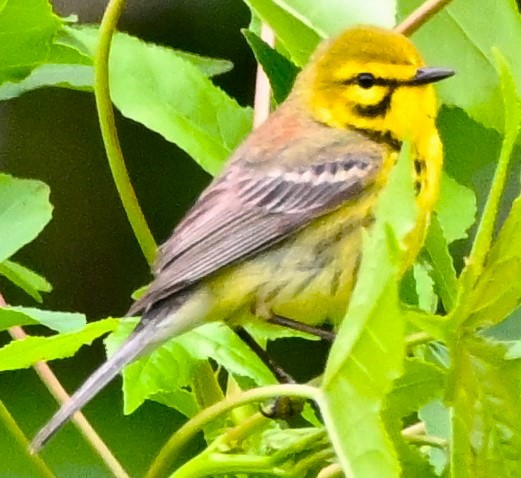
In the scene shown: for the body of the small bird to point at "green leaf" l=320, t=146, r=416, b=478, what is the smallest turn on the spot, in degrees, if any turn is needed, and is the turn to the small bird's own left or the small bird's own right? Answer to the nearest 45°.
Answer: approximately 90° to the small bird's own right

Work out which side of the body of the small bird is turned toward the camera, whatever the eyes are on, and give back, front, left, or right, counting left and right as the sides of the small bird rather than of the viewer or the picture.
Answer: right
